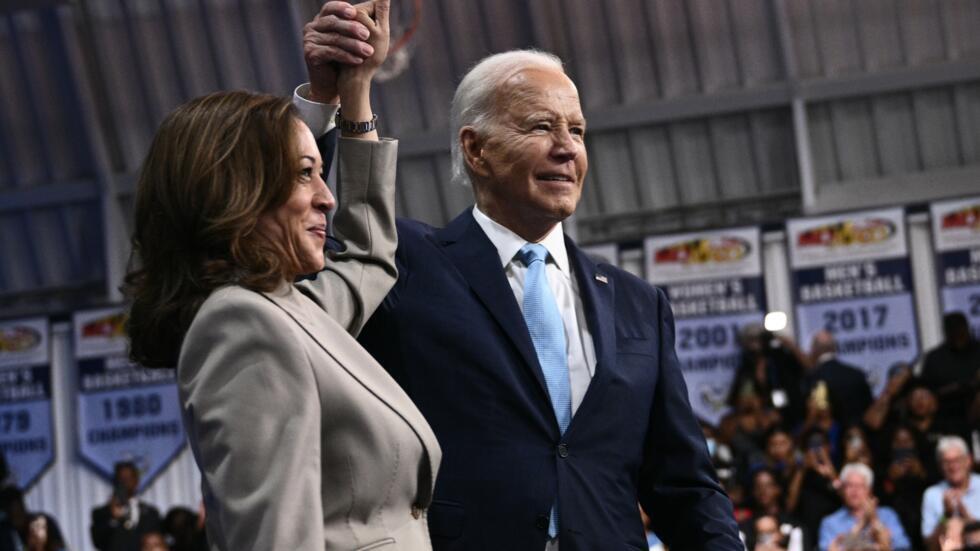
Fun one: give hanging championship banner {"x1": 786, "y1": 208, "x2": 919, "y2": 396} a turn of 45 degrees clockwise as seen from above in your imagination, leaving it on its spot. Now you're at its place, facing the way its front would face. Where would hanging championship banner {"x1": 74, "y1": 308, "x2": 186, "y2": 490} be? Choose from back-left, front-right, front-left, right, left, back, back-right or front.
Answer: front-right

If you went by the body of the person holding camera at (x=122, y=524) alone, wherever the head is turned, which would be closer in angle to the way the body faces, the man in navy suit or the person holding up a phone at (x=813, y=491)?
the man in navy suit

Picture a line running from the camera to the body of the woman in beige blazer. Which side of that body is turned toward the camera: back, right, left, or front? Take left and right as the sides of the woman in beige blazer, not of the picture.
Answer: right

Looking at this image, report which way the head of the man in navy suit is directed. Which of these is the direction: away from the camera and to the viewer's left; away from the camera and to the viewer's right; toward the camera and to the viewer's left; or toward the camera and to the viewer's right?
toward the camera and to the viewer's right

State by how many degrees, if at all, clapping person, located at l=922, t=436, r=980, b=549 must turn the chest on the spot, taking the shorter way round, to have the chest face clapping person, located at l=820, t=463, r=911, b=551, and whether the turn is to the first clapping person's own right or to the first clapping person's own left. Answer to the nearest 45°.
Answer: approximately 45° to the first clapping person's own right

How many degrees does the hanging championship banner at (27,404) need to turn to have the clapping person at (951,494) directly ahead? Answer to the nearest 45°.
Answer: approximately 45° to its left

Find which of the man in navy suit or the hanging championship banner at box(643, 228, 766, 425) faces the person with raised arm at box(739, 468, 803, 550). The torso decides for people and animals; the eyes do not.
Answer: the hanging championship banner

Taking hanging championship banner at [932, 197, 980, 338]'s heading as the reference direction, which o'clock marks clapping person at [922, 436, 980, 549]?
The clapping person is roughly at 12 o'clock from the hanging championship banner.

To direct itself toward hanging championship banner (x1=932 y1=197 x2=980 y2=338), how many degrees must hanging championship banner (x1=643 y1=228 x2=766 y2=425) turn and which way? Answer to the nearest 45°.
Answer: approximately 90° to its left

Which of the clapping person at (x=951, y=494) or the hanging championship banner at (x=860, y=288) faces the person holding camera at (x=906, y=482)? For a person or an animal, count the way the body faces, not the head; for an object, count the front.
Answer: the hanging championship banner

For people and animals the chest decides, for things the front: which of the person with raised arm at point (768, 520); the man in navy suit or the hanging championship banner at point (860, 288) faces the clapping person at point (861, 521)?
the hanging championship banner

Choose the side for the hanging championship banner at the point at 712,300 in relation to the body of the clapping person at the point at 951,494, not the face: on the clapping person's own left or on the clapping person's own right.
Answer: on the clapping person's own right
